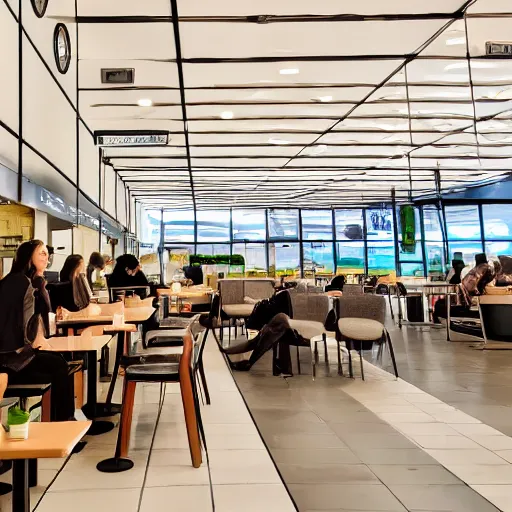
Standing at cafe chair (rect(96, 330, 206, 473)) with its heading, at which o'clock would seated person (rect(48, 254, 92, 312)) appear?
The seated person is roughly at 2 o'clock from the cafe chair.

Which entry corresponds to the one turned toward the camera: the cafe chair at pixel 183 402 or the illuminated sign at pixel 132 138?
the illuminated sign

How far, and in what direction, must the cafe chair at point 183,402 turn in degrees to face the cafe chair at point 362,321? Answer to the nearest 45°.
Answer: approximately 135° to its right

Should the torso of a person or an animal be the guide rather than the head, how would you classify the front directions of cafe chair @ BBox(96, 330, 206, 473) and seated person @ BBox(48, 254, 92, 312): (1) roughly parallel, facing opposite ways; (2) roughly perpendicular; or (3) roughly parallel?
roughly parallel, facing opposite ways

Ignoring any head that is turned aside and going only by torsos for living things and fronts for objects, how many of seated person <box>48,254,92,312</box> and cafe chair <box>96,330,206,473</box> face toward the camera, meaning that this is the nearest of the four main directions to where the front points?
0

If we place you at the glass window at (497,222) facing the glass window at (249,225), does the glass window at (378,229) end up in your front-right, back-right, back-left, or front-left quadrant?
front-right

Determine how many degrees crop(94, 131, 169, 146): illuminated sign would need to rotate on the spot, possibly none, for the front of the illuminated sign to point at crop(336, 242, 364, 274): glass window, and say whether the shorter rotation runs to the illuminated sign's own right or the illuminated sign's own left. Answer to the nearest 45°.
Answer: approximately 135° to the illuminated sign's own left

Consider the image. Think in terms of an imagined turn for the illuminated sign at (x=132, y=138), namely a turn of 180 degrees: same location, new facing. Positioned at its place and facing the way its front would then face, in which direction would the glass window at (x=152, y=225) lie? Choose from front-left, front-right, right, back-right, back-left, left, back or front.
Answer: front

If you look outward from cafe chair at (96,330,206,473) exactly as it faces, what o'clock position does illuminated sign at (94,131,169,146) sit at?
The illuminated sign is roughly at 3 o'clock from the cafe chair.

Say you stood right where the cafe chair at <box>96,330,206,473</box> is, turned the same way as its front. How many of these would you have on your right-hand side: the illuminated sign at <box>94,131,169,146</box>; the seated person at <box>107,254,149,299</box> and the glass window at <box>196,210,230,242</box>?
3

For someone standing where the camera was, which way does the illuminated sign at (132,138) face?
facing the viewer

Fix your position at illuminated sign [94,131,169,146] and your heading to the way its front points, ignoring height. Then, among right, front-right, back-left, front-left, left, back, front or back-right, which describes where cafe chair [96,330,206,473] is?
front

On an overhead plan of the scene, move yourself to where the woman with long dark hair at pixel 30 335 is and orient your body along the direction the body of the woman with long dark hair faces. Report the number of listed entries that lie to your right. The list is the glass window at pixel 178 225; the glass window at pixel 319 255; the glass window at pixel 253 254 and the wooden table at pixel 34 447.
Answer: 1

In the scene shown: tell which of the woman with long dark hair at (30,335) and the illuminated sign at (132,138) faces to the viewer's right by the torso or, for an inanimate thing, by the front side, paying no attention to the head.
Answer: the woman with long dark hair

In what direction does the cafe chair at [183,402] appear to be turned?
to the viewer's left

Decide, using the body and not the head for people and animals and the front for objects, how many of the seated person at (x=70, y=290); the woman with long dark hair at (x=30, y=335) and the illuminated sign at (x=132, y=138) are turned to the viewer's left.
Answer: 0

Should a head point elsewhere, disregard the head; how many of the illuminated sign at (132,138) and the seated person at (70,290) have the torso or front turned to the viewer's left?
0

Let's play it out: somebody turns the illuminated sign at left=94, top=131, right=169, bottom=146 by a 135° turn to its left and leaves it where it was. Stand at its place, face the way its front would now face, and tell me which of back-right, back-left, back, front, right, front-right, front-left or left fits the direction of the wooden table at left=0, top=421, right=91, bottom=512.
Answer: back-right

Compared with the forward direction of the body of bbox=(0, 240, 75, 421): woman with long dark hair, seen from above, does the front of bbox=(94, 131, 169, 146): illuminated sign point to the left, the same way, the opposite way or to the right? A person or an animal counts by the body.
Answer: to the right
